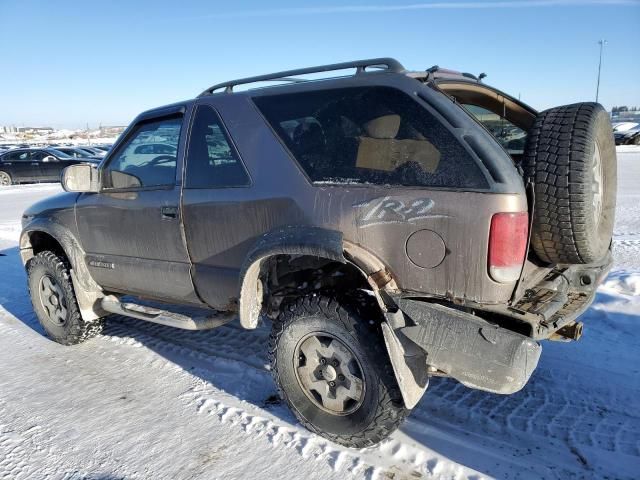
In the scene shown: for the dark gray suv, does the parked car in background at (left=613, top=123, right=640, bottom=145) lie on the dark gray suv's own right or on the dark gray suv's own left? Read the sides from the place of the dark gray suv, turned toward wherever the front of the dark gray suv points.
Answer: on the dark gray suv's own right

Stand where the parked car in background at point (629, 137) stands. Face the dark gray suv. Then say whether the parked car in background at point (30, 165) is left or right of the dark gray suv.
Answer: right

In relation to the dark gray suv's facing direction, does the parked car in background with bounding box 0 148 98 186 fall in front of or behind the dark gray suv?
in front

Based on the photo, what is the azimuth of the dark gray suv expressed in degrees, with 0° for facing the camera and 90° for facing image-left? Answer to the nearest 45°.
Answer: approximately 135°
